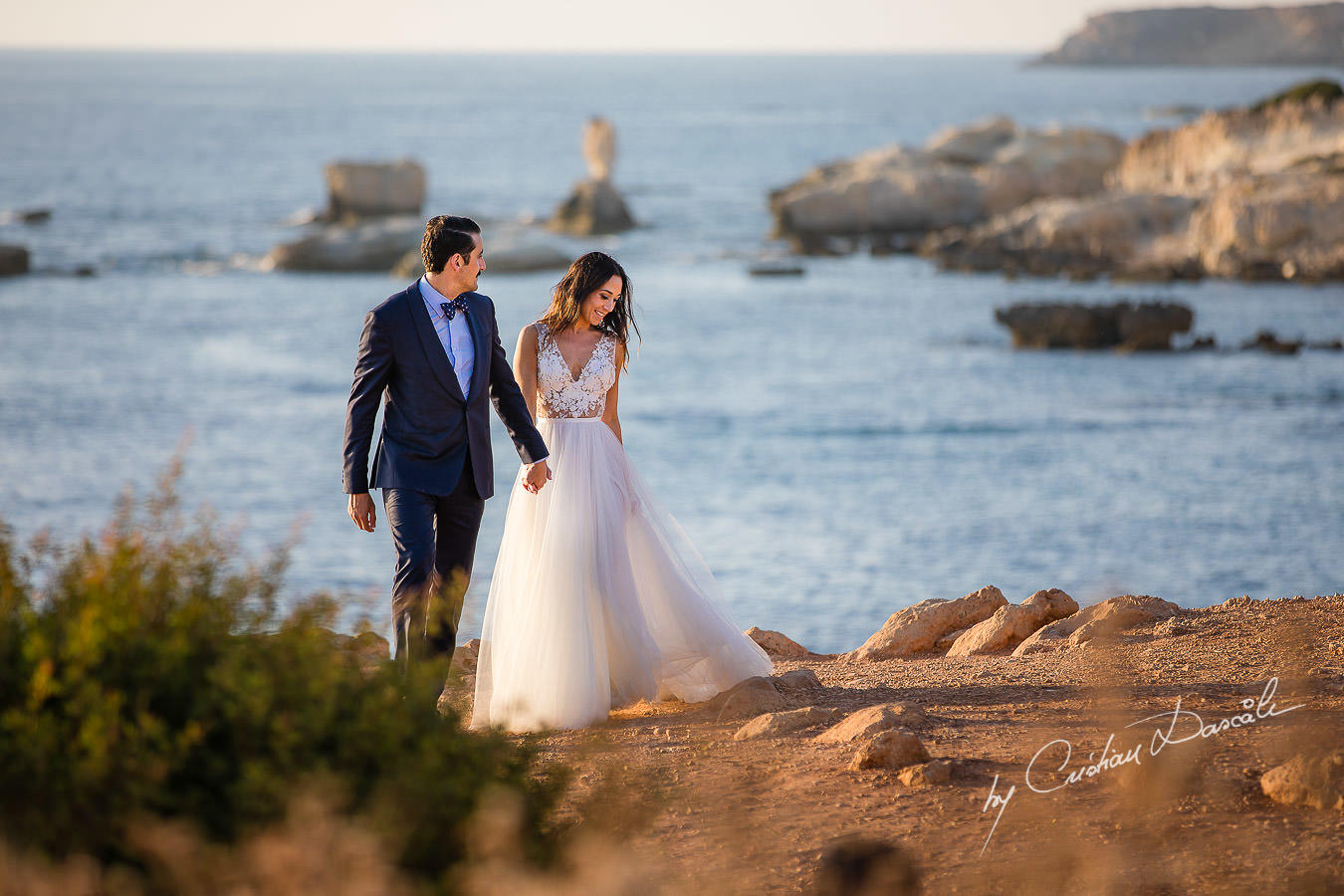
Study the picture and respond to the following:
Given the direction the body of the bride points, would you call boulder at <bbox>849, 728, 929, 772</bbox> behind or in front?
in front

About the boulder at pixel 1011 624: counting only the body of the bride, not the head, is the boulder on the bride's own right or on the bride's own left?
on the bride's own left

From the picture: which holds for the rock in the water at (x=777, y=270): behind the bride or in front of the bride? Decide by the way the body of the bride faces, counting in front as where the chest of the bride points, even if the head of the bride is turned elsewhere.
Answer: behind

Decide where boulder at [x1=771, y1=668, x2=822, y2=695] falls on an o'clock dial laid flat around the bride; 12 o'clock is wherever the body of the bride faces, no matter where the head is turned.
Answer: The boulder is roughly at 9 o'clock from the bride.

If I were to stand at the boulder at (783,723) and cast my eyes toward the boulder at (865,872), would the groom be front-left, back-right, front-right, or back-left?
back-right

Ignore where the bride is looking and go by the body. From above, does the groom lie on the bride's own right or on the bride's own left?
on the bride's own right

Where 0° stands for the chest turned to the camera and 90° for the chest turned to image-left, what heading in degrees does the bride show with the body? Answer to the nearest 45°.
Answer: approximately 0°

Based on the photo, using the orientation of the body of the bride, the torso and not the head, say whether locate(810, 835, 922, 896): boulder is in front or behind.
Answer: in front
